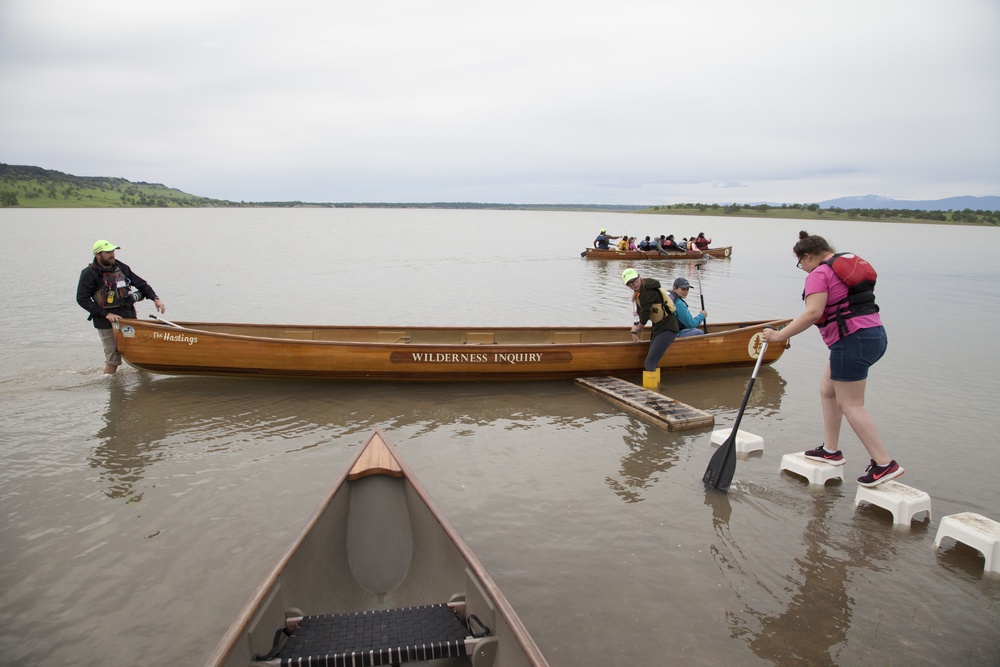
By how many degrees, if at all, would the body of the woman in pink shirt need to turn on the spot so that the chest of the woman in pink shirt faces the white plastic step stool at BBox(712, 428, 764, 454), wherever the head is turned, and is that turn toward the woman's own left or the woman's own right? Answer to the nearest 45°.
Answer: approximately 45° to the woman's own right

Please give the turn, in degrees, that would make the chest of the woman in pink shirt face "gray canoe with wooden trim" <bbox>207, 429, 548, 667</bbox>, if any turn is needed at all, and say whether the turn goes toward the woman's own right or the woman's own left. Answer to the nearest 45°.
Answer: approximately 45° to the woman's own left

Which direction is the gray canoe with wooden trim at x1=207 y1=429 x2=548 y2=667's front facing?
away from the camera

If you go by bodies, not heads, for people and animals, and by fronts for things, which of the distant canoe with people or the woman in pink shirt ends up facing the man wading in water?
the woman in pink shirt

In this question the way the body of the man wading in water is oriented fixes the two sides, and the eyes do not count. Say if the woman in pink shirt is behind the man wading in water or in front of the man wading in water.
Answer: in front

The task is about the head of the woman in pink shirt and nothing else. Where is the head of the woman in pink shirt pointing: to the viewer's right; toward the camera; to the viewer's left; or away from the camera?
to the viewer's left

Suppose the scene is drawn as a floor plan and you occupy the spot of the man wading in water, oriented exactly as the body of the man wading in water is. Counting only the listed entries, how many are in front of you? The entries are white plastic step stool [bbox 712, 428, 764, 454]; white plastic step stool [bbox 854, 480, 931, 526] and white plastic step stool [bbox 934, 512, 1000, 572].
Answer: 3

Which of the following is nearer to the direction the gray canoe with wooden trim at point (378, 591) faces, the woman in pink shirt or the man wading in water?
the man wading in water

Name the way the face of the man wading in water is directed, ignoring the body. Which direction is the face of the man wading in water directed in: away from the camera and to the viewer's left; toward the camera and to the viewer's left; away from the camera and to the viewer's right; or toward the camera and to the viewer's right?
toward the camera and to the viewer's right

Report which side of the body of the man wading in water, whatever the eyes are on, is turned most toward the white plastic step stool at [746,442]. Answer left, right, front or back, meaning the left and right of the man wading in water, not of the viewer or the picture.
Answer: front

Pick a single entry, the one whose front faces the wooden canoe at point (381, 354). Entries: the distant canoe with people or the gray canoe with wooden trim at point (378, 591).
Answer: the gray canoe with wooden trim at point (378, 591)
